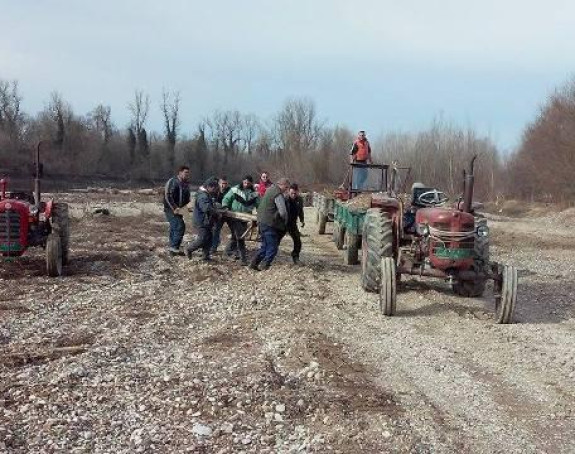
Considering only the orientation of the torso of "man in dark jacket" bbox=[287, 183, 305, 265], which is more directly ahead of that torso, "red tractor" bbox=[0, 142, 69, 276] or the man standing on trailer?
the red tractor

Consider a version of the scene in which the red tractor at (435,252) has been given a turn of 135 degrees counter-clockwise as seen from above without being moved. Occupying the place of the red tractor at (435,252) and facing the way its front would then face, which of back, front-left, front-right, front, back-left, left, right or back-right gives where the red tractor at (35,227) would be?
back-left

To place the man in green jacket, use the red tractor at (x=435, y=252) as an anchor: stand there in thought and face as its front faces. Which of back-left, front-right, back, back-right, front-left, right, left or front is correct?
back-right

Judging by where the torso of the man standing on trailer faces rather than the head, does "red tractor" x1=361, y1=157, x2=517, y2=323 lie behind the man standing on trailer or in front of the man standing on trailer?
in front

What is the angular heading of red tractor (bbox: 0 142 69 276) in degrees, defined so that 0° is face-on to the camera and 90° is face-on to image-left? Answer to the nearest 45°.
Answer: approximately 0°

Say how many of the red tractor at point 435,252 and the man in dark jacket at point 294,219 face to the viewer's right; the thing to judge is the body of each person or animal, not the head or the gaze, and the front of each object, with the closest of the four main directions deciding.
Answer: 0

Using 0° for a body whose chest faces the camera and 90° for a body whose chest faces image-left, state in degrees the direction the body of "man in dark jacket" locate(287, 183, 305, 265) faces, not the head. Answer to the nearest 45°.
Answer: approximately 45°

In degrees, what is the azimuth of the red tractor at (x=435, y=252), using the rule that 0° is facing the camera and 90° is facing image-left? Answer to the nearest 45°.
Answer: approximately 0°

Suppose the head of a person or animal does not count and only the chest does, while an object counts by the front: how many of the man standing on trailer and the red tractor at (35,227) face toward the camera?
2

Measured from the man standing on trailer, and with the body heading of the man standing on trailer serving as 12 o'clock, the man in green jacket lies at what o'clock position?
The man in green jacket is roughly at 1 o'clock from the man standing on trailer.
